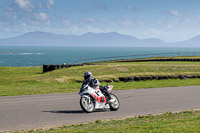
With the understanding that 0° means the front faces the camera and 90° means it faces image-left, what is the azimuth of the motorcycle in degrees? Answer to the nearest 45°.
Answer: approximately 45°
